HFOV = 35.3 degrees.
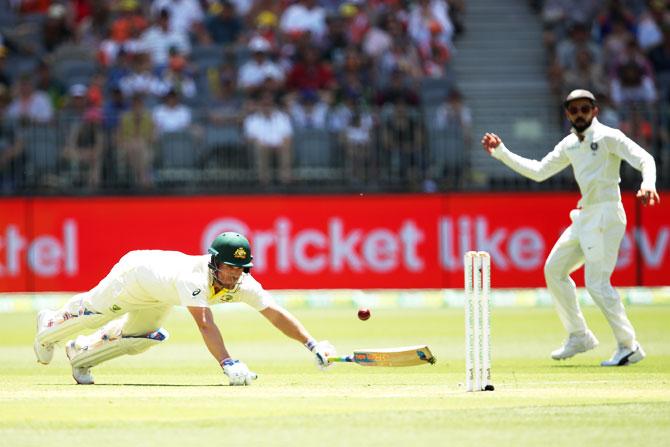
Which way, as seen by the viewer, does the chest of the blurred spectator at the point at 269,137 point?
toward the camera

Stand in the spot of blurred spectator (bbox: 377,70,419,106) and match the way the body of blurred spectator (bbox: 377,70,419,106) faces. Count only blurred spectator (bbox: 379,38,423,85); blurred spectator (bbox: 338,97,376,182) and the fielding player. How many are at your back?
1

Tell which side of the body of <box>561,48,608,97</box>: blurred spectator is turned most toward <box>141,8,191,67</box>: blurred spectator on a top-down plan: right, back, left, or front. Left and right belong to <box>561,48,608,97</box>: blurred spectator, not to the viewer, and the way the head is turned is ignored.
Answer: right

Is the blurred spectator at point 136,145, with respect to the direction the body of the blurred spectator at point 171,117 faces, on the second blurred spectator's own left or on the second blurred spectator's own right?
on the second blurred spectator's own right

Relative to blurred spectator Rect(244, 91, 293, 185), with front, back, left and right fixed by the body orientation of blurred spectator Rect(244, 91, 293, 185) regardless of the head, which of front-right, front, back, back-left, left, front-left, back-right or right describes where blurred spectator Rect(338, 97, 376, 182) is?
left

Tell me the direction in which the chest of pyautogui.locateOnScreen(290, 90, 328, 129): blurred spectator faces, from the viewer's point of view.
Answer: toward the camera

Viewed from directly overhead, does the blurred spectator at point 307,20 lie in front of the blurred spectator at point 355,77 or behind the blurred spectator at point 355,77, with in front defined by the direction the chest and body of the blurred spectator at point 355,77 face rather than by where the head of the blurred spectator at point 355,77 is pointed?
behind

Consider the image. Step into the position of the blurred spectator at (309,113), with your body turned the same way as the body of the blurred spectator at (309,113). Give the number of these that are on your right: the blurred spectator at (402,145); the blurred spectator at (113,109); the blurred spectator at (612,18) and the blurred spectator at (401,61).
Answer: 1

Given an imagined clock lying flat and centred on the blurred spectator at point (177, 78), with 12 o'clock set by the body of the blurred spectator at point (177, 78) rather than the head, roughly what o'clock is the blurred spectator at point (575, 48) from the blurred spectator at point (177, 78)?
the blurred spectator at point (575, 48) is roughly at 9 o'clock from the blurred spectator at point (177, 78).

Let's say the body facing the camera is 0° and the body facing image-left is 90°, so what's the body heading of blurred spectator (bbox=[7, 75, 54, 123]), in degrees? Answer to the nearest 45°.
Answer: approximately 0°

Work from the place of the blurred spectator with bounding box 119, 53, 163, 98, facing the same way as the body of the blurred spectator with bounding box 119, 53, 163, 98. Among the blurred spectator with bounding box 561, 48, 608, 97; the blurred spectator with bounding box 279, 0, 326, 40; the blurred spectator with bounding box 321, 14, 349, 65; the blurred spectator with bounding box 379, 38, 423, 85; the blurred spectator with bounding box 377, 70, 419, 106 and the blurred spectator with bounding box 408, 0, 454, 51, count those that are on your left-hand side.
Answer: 6
